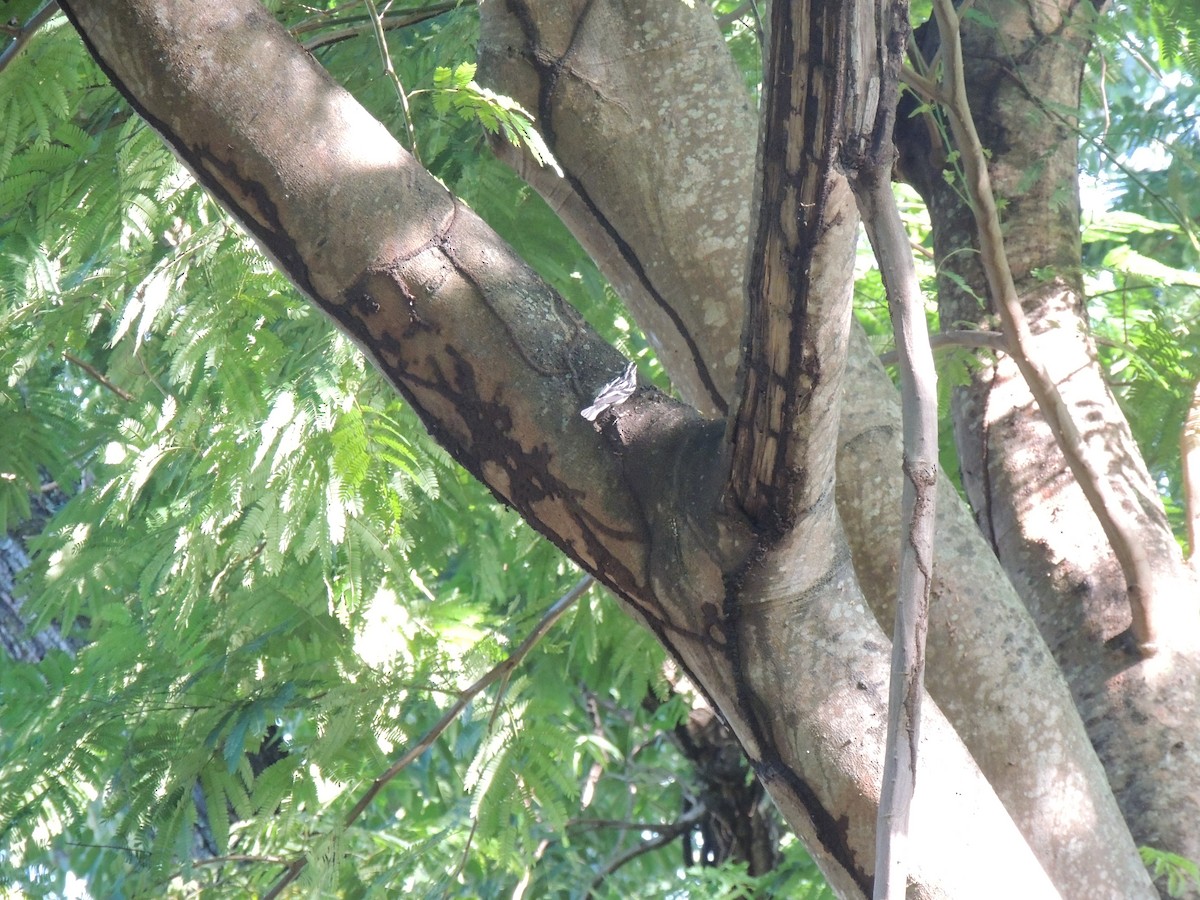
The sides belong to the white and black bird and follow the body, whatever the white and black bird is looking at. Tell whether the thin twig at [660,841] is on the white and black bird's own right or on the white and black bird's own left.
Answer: on the white and black bird's own left

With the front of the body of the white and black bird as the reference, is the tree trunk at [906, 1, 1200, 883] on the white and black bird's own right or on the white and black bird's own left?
on the white and black bird's own left
